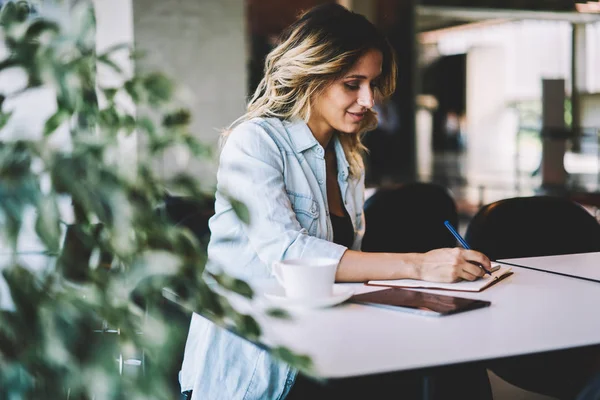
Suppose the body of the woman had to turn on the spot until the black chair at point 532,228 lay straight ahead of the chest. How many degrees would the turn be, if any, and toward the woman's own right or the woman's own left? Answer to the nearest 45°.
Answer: approximately 90° to the woman's own left

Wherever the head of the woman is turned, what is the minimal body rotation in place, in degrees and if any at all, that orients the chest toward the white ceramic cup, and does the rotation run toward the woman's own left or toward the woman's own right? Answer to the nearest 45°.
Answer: approximately 45° to the woman's own right

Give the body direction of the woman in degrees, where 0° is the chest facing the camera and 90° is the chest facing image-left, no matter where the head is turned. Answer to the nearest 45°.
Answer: approximately 315°

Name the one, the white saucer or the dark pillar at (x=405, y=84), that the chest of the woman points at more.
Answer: the white saucer

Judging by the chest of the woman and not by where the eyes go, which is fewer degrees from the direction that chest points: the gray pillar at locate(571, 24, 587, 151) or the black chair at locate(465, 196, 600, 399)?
the black chair

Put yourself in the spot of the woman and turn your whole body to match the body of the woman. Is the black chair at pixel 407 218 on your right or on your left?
on your left

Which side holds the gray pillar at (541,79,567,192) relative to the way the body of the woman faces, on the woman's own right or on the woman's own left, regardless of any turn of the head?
on the woman's own left

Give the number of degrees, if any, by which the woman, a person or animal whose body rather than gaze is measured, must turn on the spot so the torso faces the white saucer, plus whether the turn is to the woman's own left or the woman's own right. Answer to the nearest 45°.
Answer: approximately 45° to the woman's own right

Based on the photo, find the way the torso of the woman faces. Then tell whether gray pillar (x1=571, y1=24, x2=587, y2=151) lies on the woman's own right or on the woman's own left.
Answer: on the woman's own left
